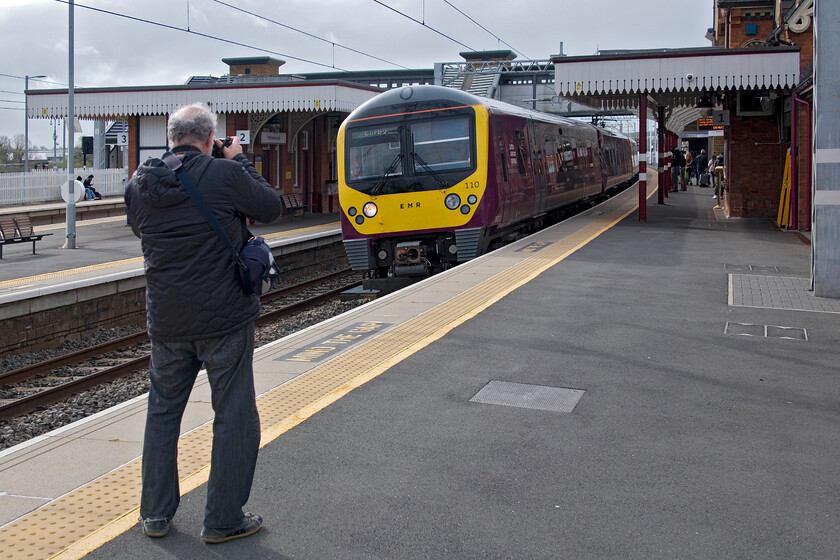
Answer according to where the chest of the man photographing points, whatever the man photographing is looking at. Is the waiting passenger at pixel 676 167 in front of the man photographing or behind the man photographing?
in front

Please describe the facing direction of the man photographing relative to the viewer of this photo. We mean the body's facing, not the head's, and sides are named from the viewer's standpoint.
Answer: facing away from the viewer and to the right of the viewer

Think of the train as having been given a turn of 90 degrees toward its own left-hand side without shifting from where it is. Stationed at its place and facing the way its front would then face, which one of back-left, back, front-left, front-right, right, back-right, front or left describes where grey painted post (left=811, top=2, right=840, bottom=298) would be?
front

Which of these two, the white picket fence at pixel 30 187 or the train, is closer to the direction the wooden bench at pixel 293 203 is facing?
the train

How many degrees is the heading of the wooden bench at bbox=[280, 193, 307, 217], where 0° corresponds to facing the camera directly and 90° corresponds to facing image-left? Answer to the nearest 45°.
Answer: approximately 315°

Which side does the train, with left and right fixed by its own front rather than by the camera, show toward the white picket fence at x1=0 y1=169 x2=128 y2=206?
right

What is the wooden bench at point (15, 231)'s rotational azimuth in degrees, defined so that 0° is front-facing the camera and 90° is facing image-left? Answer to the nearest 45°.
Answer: approximately 315°

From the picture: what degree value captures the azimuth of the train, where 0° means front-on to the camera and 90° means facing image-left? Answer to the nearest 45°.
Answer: approximately 45°

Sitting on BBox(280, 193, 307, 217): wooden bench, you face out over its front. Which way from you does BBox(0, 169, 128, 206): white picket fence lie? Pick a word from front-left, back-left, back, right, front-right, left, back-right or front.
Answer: back

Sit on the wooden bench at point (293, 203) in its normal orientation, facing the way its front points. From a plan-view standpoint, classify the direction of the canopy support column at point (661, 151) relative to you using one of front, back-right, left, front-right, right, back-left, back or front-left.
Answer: front-left

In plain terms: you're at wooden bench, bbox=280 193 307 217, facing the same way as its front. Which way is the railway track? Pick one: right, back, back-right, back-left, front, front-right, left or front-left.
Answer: front-right

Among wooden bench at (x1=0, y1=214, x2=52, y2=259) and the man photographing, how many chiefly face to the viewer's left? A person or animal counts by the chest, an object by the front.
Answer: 0

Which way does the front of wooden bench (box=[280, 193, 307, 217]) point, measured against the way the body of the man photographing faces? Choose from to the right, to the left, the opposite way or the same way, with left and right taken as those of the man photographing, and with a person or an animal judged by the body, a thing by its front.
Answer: to the right
